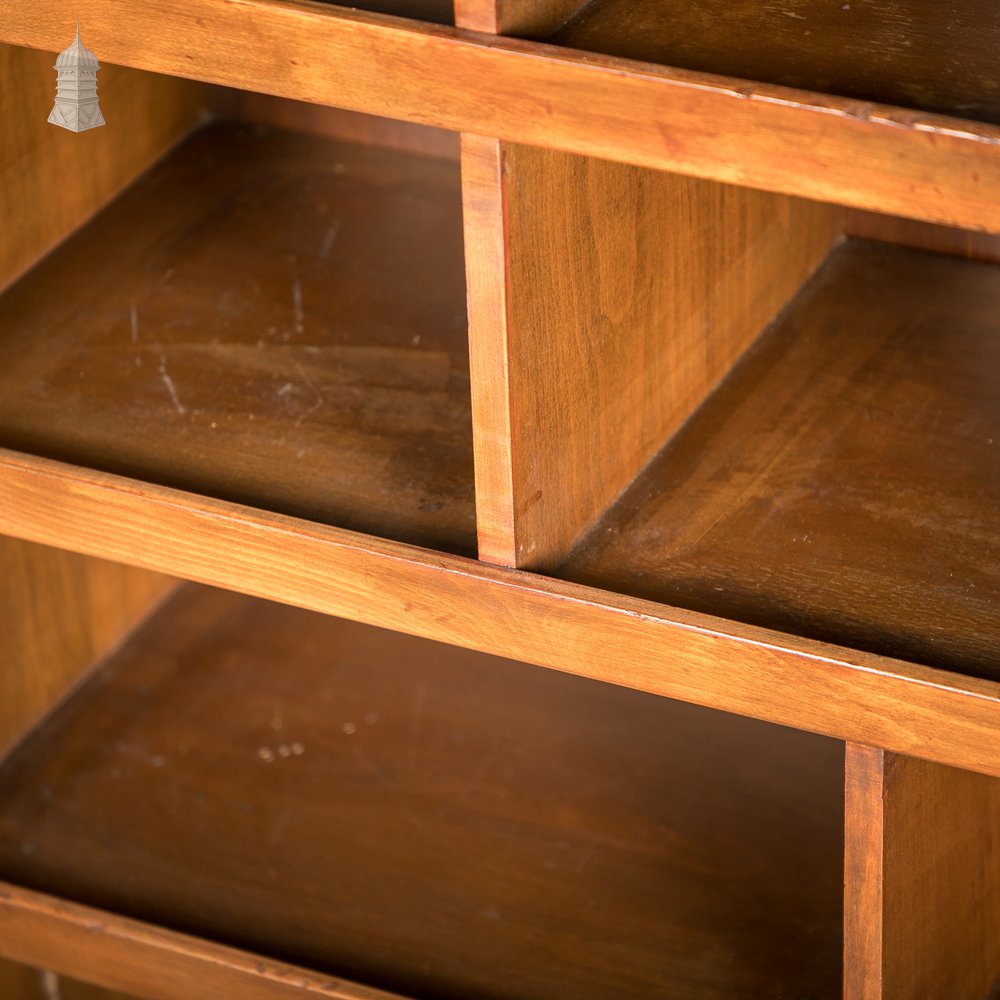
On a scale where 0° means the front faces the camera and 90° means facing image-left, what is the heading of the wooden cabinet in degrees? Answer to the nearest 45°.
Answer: approximately 45°
